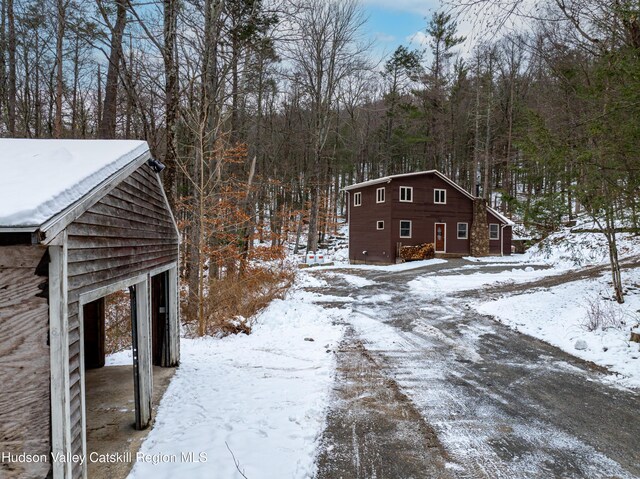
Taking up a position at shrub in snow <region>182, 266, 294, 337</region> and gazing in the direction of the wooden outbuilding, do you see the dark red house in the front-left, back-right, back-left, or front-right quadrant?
back-left

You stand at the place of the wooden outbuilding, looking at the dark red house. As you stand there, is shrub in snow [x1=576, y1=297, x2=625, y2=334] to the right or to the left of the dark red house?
right

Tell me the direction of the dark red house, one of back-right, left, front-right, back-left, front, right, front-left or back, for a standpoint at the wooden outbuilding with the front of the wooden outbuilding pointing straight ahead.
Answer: front-left

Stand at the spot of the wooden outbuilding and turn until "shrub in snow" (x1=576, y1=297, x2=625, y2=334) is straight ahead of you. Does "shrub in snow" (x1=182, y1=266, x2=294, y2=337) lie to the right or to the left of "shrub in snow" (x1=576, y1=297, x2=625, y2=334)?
left

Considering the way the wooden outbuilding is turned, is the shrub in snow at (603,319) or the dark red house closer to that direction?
the shrub in snow

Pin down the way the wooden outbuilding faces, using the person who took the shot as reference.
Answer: facing to the right of the viewer

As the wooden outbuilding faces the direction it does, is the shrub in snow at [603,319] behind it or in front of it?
in front
